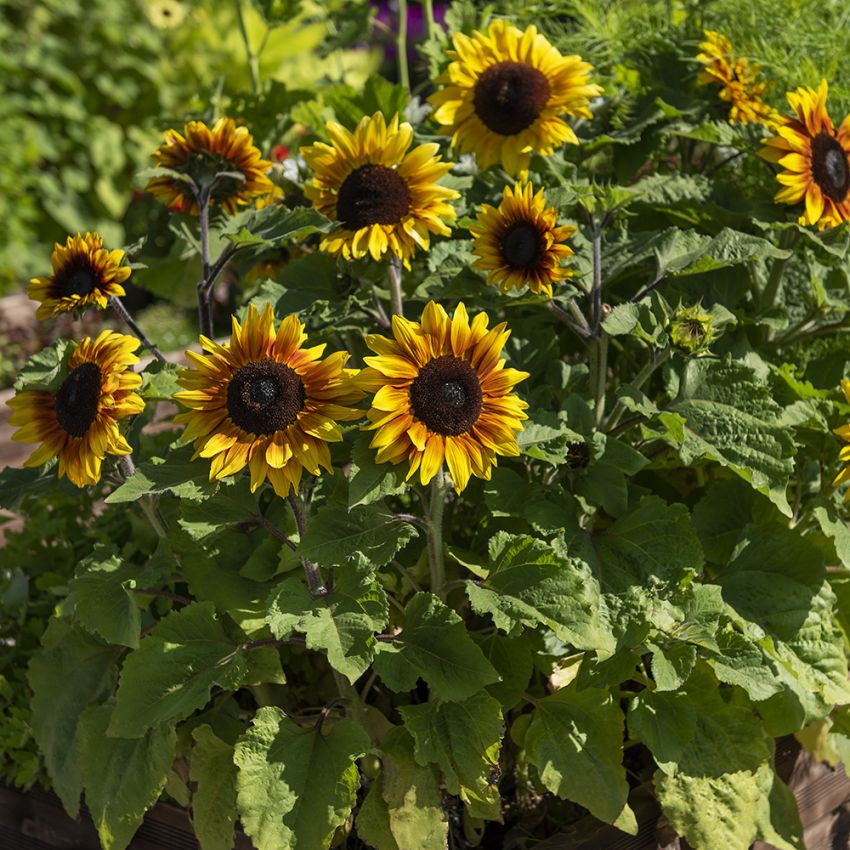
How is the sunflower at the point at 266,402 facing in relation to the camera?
toward the camera

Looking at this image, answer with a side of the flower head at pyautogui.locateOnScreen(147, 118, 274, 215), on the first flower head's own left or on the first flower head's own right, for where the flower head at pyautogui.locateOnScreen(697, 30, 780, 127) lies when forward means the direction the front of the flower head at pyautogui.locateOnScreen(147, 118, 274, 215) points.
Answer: on the first flower head's own right

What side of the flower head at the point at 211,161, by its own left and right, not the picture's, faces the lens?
back

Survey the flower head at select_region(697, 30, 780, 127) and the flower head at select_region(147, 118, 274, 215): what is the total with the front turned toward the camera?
0

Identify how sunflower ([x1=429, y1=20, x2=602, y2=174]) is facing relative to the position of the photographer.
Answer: facing the viewer

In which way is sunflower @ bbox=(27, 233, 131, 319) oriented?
toward the camera

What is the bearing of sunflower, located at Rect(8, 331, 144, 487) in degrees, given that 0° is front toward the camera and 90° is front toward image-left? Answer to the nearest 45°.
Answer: approximately 45°

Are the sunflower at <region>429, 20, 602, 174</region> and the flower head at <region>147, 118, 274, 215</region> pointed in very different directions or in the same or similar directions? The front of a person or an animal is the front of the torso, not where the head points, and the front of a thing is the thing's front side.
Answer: very different directions
